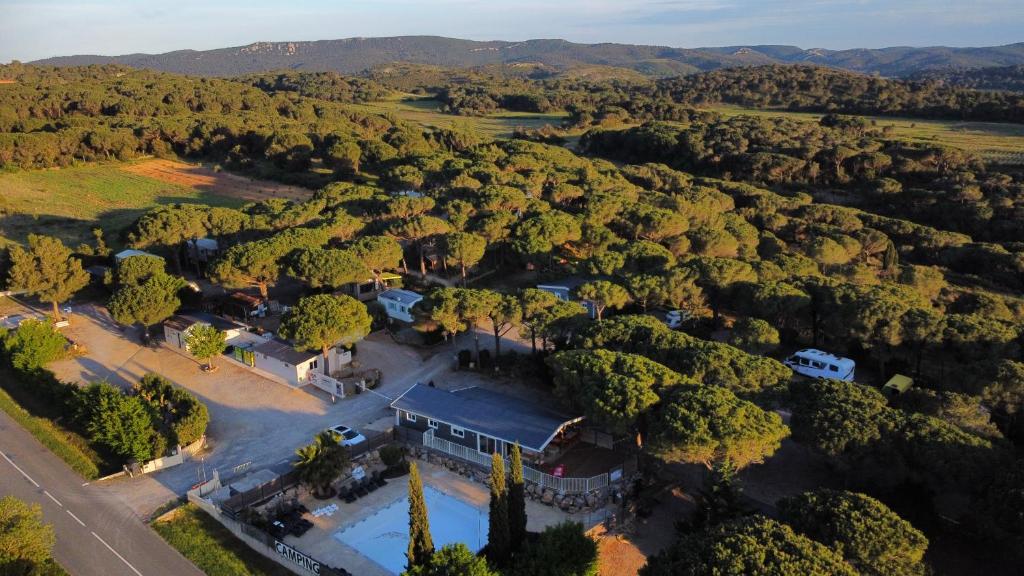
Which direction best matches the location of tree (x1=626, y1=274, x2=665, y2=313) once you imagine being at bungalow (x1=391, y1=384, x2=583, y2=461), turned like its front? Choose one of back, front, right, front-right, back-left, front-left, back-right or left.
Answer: back

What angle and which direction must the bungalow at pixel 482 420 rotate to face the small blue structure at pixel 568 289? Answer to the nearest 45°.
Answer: approximately 135° to its right

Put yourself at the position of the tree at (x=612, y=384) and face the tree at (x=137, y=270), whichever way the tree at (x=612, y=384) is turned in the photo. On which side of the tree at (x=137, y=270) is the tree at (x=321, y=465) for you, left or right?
left

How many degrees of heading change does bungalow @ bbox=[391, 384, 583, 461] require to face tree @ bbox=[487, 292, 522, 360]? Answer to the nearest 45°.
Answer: approximately 135° to its right

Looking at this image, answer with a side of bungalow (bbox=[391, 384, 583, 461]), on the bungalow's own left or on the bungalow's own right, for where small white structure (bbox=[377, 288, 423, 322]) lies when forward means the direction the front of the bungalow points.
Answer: on the bungalow's own right

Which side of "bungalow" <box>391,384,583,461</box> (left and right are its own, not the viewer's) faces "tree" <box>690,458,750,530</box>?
left

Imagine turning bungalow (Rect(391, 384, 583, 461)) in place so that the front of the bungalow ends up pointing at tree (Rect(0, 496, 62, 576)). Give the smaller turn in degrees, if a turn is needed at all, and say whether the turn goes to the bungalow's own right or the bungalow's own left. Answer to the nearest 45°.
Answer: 0° — it already faces it

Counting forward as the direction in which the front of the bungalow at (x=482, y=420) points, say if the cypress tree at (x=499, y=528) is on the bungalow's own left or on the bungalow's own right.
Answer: on the bungalow's own left

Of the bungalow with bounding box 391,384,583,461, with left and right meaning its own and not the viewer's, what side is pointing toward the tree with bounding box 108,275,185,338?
right

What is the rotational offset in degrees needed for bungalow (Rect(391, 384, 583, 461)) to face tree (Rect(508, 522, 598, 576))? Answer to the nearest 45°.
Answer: approximately 45° to its left

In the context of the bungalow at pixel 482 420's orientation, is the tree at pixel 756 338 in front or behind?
behind

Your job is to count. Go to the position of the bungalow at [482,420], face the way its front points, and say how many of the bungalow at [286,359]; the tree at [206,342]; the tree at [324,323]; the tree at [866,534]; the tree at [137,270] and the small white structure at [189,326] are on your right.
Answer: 5

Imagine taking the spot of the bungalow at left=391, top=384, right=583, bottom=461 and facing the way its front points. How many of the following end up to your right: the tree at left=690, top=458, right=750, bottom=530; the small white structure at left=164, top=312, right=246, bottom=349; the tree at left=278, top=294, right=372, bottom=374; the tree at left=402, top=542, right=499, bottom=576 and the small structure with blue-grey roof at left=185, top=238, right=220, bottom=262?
3

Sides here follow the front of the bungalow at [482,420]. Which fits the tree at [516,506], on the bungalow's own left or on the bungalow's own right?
on the bungalow's own left

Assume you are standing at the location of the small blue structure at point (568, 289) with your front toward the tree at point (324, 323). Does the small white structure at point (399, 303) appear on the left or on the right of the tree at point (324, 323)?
right

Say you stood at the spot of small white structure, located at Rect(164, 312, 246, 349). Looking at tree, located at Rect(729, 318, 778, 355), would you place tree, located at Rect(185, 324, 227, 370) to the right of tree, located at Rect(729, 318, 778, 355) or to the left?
right

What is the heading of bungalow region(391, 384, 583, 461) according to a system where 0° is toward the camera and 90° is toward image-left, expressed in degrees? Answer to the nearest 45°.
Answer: approximately 45°

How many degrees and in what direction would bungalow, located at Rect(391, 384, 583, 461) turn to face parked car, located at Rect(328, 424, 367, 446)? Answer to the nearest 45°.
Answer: approximately 45° to its right
